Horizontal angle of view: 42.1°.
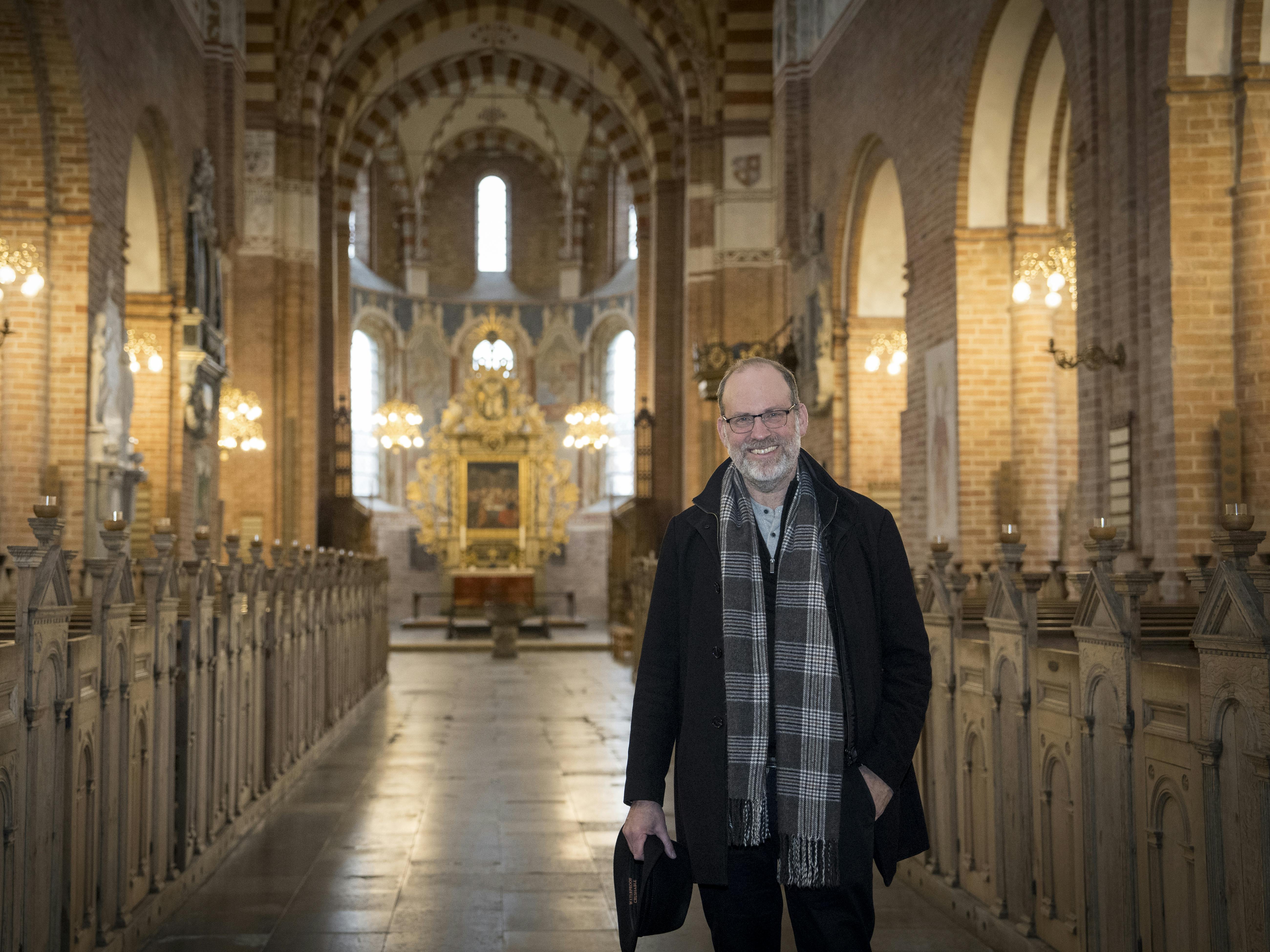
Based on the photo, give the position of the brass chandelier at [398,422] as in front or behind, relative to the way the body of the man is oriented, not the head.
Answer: behind

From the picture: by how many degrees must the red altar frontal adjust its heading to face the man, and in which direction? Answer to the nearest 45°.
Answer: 0° — it already faces them

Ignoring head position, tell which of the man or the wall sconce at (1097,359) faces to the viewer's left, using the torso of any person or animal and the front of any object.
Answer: the wall sconce

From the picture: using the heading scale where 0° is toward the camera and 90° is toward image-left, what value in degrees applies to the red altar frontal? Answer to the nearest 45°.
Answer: approximately 0°

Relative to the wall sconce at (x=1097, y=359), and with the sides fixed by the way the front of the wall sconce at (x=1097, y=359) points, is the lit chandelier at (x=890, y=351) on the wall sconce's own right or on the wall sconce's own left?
on the wall sconce's own right

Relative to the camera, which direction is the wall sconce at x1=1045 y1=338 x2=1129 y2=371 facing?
to the viewer's left

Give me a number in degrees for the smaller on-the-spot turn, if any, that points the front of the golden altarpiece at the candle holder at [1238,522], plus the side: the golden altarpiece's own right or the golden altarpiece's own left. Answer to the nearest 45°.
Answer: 0° — it already faces it

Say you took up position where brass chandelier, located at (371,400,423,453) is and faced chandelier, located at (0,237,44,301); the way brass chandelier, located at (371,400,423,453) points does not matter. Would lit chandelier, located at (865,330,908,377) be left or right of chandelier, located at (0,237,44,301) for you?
left

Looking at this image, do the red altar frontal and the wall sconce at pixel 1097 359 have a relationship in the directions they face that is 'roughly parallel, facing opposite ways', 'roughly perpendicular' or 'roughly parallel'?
roughly perpendicular

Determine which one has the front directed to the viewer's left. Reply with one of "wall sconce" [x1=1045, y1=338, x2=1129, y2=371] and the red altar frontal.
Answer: the wall sconce
